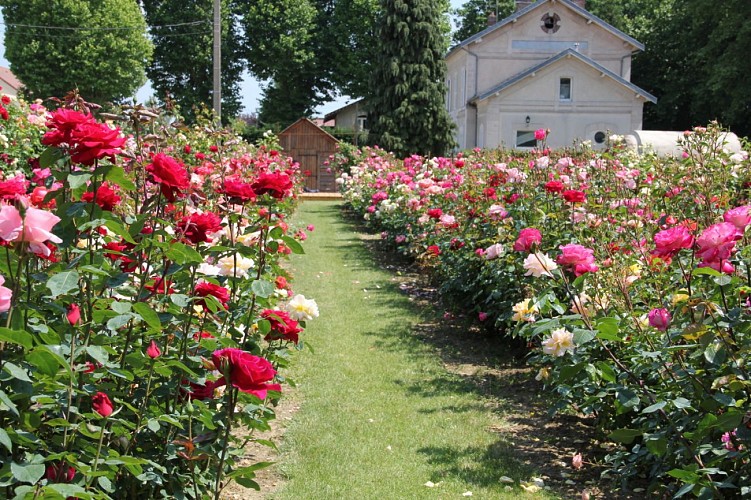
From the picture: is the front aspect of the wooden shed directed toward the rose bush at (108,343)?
yes

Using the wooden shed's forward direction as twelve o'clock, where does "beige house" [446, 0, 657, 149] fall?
The beige house is roughly at 9 o'clock from the wooden shed.

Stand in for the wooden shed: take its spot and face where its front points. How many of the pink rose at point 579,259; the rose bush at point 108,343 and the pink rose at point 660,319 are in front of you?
3

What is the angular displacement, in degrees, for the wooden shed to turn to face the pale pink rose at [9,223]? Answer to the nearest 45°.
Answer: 0° — it already faces it

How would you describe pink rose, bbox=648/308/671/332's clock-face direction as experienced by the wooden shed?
The pink rose is roughly at 12 o'clock from the wooden shed.

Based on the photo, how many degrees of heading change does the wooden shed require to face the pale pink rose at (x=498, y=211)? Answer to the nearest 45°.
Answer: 0° — it already faces it

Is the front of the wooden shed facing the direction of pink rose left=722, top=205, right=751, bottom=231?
yes

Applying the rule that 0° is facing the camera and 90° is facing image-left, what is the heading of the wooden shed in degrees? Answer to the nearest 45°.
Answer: approximately 0°

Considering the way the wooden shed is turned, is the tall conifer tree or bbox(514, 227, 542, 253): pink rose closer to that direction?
the pink rose

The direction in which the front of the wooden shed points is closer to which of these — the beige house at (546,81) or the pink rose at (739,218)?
the pink rose

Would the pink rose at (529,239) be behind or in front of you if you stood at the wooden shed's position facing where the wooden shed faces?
in front

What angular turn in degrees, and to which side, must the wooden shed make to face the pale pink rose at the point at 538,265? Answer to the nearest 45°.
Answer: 0° — it already faces it
